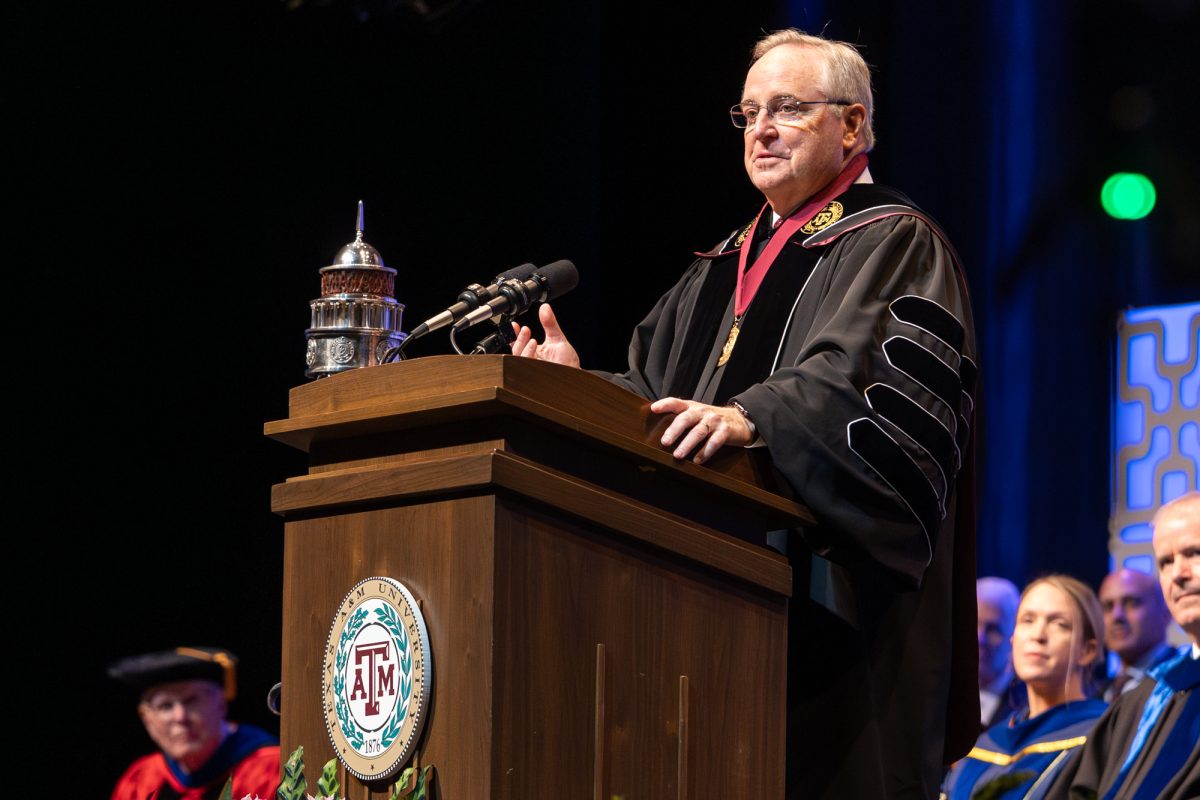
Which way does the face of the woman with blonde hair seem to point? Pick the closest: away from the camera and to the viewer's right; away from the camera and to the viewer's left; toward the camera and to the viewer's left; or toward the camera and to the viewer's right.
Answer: toward the camera and to the viewer's left

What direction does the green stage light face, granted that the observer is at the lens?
facing the viewer

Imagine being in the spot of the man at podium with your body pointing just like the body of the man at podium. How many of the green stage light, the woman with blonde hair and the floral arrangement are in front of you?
1

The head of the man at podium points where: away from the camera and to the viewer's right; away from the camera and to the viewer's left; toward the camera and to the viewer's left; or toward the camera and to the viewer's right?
toward the camera and to the viewer's left

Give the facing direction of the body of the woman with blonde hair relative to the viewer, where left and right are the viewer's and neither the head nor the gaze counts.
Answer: facing the viewer and to the left of the viewer

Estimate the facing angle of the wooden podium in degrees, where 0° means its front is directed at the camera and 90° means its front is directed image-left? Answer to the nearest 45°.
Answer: approximately 45°

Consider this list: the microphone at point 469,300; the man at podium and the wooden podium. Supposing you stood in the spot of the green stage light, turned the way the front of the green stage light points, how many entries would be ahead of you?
3

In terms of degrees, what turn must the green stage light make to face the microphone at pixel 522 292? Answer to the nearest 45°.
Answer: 0° — it already faces it

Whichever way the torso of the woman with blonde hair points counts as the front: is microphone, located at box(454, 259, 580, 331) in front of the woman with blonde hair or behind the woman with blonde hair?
in front

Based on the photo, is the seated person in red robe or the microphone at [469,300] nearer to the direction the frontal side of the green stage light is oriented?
the microphone

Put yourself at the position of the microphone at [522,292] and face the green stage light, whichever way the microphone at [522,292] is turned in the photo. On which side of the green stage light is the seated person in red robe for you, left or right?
left

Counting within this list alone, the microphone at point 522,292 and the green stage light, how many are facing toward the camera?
1

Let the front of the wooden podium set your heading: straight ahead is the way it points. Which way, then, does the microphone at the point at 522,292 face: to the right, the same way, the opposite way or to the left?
the opposite way
